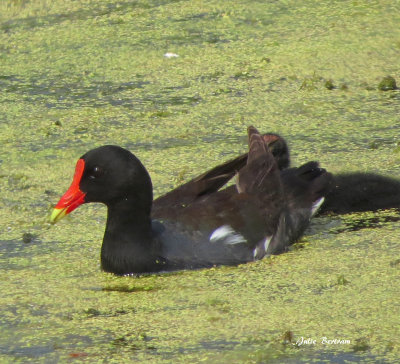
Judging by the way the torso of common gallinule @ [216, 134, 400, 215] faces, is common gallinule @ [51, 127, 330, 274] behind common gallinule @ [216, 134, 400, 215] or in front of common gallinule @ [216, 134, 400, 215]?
in front

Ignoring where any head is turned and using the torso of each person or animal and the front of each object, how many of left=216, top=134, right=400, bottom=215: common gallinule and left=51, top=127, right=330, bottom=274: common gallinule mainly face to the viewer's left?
2

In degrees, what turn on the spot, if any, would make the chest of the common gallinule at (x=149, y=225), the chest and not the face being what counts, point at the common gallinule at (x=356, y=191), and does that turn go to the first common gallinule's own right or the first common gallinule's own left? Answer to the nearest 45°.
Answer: approximately 135° to the first common gallinule's own right

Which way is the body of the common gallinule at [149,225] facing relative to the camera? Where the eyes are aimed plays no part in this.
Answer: to the viewer's left

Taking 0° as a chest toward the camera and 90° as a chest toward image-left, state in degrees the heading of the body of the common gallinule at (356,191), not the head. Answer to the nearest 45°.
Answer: approximately 90°
